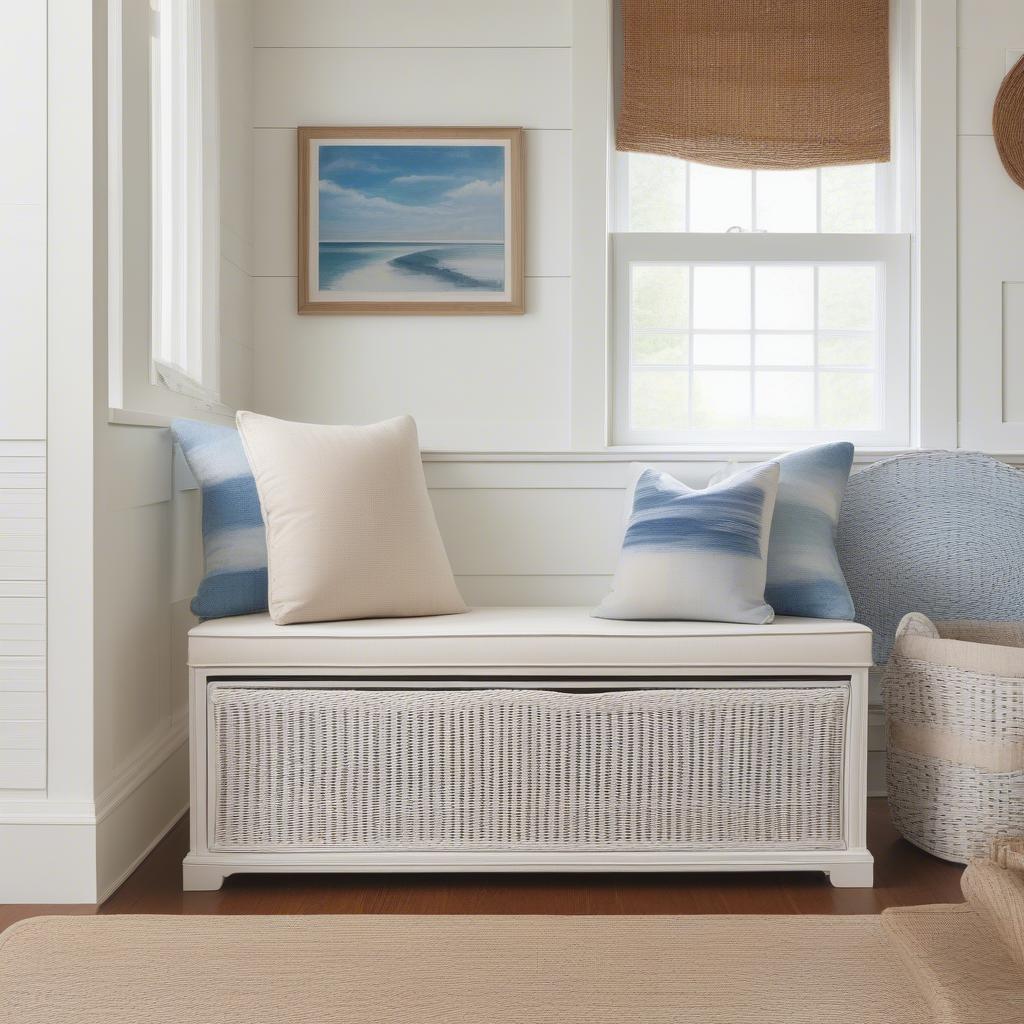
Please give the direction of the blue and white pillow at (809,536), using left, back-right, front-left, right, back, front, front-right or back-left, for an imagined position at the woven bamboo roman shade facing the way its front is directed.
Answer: front

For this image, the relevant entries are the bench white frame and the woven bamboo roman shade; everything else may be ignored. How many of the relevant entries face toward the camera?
2

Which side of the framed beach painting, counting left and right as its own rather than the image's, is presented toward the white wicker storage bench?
front

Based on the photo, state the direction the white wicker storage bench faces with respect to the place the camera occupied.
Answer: facing the viewer

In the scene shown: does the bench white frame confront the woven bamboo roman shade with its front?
no

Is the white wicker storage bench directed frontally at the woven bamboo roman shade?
no

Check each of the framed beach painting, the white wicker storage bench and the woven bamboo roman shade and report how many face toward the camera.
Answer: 3

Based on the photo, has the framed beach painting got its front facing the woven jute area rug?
yes

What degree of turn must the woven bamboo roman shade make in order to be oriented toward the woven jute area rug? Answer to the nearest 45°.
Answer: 0° — it already faces it
